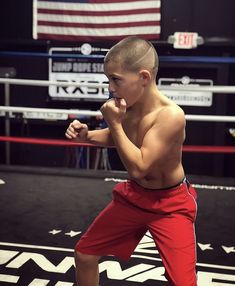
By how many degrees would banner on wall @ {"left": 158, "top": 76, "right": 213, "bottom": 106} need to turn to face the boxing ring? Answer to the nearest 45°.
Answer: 0° — it already faces it

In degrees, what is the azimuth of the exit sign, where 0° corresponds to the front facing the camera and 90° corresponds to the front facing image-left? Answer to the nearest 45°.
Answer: approximately 0°

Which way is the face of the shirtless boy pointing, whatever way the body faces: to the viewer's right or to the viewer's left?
to the viewer's left

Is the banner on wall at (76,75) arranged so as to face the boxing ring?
yes

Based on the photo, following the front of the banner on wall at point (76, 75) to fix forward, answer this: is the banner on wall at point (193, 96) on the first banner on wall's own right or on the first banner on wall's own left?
on the first banner on wall's own left

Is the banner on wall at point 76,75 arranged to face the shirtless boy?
yes

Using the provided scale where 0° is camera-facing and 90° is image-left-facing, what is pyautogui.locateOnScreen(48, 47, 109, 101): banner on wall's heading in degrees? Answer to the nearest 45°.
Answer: approximately 0°
